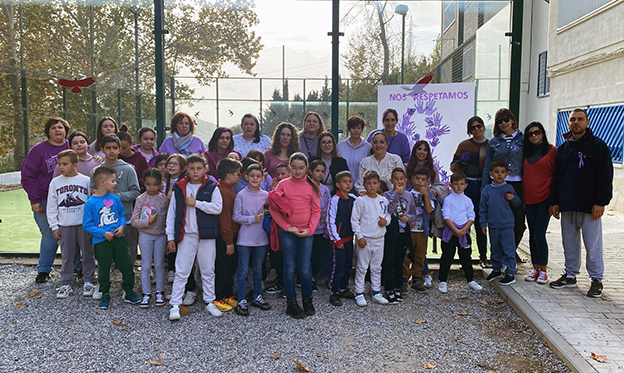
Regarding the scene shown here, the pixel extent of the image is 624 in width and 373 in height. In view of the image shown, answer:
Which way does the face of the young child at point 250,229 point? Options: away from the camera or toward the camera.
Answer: toward the camera

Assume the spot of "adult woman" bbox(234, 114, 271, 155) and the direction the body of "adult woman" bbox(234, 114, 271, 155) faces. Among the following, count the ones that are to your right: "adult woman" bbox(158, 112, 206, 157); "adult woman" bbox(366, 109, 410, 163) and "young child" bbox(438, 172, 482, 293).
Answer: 1

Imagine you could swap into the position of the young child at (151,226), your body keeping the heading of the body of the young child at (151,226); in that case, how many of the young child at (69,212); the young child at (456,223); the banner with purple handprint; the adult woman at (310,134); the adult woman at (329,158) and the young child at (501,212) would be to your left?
5

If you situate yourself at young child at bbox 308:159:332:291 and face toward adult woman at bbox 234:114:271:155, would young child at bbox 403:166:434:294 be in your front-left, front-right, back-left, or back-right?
back-right

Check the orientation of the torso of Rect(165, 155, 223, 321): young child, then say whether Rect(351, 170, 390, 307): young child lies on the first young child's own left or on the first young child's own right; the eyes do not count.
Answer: on the first young child's own left

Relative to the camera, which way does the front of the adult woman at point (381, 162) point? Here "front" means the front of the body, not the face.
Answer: toward the camera

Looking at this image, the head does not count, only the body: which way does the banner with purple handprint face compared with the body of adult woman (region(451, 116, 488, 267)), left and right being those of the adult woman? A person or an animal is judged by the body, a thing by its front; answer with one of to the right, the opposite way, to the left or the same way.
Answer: the same way

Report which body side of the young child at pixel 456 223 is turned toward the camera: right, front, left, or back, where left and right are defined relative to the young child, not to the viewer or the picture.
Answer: front

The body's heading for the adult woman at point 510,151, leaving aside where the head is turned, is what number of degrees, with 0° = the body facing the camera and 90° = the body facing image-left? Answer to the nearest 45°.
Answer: approximately 0°

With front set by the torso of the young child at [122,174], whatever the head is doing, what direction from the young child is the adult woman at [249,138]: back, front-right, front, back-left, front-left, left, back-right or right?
left

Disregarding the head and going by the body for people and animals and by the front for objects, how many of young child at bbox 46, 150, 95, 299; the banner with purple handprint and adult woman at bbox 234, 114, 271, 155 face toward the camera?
3

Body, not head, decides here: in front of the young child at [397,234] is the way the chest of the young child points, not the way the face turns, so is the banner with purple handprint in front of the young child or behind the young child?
behind

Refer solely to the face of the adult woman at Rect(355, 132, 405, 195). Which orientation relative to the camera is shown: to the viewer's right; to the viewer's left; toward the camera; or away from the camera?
toward the camera

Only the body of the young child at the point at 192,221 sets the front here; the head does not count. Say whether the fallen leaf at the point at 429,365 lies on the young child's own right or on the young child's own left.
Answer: on the young child's own left

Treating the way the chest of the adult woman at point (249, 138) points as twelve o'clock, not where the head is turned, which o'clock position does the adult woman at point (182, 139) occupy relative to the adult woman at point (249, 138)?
the adult woman at point (182, 139) is roughly at 3 o'clock from the adult woman at point (249, 138).

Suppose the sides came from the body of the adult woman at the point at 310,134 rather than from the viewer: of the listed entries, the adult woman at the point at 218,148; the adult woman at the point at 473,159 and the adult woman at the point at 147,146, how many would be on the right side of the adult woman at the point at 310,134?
2

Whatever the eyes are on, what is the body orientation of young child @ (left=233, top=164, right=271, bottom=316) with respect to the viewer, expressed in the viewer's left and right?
facing the viewer

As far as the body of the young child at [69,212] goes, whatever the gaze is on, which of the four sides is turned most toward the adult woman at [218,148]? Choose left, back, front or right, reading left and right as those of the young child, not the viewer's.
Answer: left
